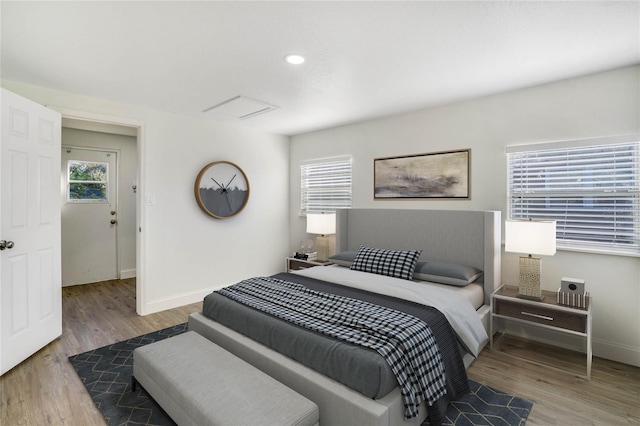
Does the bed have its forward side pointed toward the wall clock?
no

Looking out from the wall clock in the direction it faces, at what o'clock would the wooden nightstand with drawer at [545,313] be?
The wooden nightstand with drawer is roughly at 12 o'clock from the wall clock.

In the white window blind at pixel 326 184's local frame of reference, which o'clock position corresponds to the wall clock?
The wall clock is roughly at 1 o'clock from the white window blind.

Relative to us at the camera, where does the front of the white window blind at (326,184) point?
facing the viewer and to the left of the viewer

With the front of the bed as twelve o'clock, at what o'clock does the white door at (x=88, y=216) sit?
The white door is roughly at 2 o'clock from the bed.

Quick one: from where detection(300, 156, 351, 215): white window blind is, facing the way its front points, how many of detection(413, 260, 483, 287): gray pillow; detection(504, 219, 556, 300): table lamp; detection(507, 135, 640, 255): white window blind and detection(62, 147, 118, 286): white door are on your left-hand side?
3

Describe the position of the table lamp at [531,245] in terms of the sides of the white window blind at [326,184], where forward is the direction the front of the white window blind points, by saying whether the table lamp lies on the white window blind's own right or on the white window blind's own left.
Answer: on the white window blind's own left

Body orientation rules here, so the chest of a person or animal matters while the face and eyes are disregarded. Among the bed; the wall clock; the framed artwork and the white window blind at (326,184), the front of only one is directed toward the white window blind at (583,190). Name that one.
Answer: the wall clock

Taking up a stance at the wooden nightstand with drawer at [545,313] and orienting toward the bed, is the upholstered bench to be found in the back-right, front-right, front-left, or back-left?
front-left

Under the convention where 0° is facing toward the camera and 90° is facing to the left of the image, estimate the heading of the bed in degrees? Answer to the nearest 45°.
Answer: approximately 45°

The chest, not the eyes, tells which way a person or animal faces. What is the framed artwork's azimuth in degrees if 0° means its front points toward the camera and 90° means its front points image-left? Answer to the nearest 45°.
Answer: approximately 45°

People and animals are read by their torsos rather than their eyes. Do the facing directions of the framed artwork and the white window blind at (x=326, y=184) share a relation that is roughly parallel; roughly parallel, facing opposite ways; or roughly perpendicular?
roughly parallel

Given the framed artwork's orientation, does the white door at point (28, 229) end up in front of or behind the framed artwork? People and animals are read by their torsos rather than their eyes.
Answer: in front

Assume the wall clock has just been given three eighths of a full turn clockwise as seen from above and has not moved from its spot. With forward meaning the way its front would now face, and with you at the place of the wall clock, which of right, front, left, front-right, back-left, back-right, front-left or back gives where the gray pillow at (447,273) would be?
back-left

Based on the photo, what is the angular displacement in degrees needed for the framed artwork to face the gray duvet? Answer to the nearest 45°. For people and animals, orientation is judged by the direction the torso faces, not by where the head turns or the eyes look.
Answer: approximately 45° to its left

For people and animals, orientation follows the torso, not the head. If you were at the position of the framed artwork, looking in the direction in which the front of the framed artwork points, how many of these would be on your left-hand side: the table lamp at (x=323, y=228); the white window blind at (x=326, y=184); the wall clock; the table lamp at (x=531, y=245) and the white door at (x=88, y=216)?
1

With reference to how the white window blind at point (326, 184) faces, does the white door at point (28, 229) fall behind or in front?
in front

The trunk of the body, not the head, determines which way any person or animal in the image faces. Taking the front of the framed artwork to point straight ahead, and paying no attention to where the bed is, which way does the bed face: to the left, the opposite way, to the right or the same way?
the same way

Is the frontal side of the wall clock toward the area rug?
yes

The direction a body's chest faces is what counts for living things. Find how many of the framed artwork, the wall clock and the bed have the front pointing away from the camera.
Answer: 0
